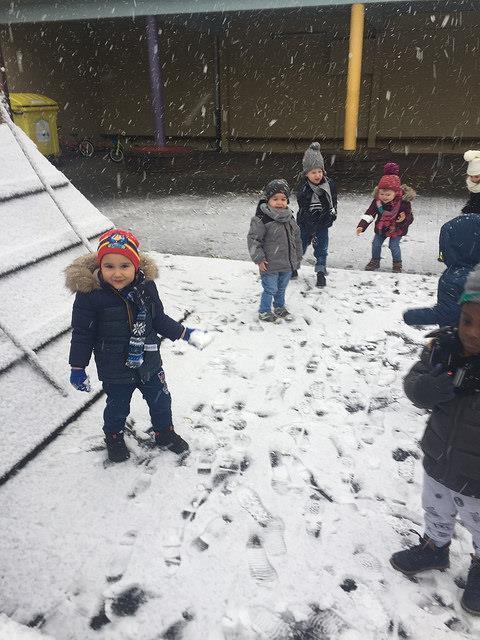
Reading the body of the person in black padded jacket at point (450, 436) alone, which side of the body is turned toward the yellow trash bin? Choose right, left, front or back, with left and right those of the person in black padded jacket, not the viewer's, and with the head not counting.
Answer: right

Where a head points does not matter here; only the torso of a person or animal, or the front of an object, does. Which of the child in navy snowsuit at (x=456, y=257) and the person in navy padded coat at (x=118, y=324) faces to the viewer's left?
the child in navy snowsuit at (x=456, y=257)

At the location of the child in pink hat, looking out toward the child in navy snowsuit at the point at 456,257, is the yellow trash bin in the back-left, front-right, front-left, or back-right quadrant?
back-right

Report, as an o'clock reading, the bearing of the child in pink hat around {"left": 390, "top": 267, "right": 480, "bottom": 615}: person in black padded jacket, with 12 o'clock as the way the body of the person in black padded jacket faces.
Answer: The child in pink hat is roughly at 4 o'clock from the person in black padded jacket.

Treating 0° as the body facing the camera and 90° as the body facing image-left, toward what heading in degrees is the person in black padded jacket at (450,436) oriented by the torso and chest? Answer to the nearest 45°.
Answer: approximately 45°

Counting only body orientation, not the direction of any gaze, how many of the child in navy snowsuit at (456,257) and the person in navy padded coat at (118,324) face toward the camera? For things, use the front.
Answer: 1

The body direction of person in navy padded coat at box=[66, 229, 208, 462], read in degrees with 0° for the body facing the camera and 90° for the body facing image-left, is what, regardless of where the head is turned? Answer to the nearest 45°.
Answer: approximately 0°

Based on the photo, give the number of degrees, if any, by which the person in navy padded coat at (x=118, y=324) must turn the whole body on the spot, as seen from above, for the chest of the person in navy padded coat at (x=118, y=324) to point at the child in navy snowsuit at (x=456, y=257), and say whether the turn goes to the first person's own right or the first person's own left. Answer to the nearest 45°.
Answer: approximately 90° to the first person's own left

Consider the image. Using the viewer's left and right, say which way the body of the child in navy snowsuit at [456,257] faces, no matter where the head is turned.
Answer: facing to the left of the viewer
